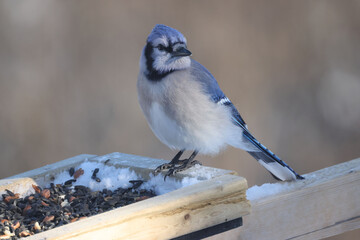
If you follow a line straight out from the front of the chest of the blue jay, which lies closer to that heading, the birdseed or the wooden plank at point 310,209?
the birdseed

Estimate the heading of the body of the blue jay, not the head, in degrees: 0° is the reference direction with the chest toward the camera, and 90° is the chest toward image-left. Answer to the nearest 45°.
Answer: approximately 45°

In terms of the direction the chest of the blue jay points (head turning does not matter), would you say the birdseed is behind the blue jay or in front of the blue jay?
in front

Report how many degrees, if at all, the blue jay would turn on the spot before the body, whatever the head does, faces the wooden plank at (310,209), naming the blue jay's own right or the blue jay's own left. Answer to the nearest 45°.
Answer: approximately 90° to the blue jay's own left
